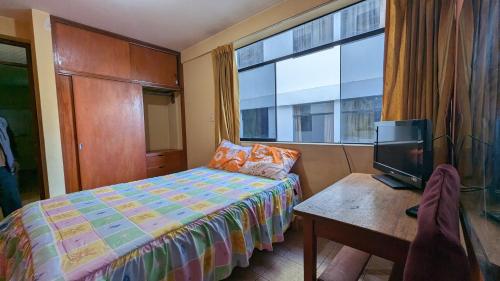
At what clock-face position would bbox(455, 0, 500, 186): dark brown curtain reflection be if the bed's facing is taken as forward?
The dark brown curtain reflection is roughly at 9 o'clock from the bed.

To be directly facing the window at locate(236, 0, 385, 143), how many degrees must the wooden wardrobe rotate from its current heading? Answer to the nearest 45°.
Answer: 0° — it already faces it

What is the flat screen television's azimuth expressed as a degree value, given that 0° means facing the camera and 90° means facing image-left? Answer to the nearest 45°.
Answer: approximately 45°

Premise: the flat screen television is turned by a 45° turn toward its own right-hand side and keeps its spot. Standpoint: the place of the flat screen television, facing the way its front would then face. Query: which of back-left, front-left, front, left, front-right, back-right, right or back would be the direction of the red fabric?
left

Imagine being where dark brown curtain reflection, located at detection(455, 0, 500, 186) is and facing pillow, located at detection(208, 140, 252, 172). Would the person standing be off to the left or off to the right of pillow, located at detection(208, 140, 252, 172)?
left

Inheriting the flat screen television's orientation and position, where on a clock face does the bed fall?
The bed is roughly at 12 o'clock from the flat screen television.

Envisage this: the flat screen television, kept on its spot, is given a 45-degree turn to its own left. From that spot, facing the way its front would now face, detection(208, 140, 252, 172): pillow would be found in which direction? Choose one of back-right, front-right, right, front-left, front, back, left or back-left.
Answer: right

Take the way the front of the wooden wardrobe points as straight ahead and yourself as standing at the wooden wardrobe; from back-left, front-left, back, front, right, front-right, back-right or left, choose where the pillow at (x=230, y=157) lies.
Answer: front

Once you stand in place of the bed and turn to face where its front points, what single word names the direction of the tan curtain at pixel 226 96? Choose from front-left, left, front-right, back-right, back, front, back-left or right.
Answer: back

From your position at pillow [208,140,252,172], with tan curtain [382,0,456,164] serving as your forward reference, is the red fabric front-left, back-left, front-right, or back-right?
front-right

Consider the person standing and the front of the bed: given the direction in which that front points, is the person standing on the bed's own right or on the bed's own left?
on the bed's own right

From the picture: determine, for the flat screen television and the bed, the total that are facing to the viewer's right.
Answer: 0

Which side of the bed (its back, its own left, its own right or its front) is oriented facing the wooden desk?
left

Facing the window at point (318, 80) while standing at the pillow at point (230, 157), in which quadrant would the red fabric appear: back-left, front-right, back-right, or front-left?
front-right
